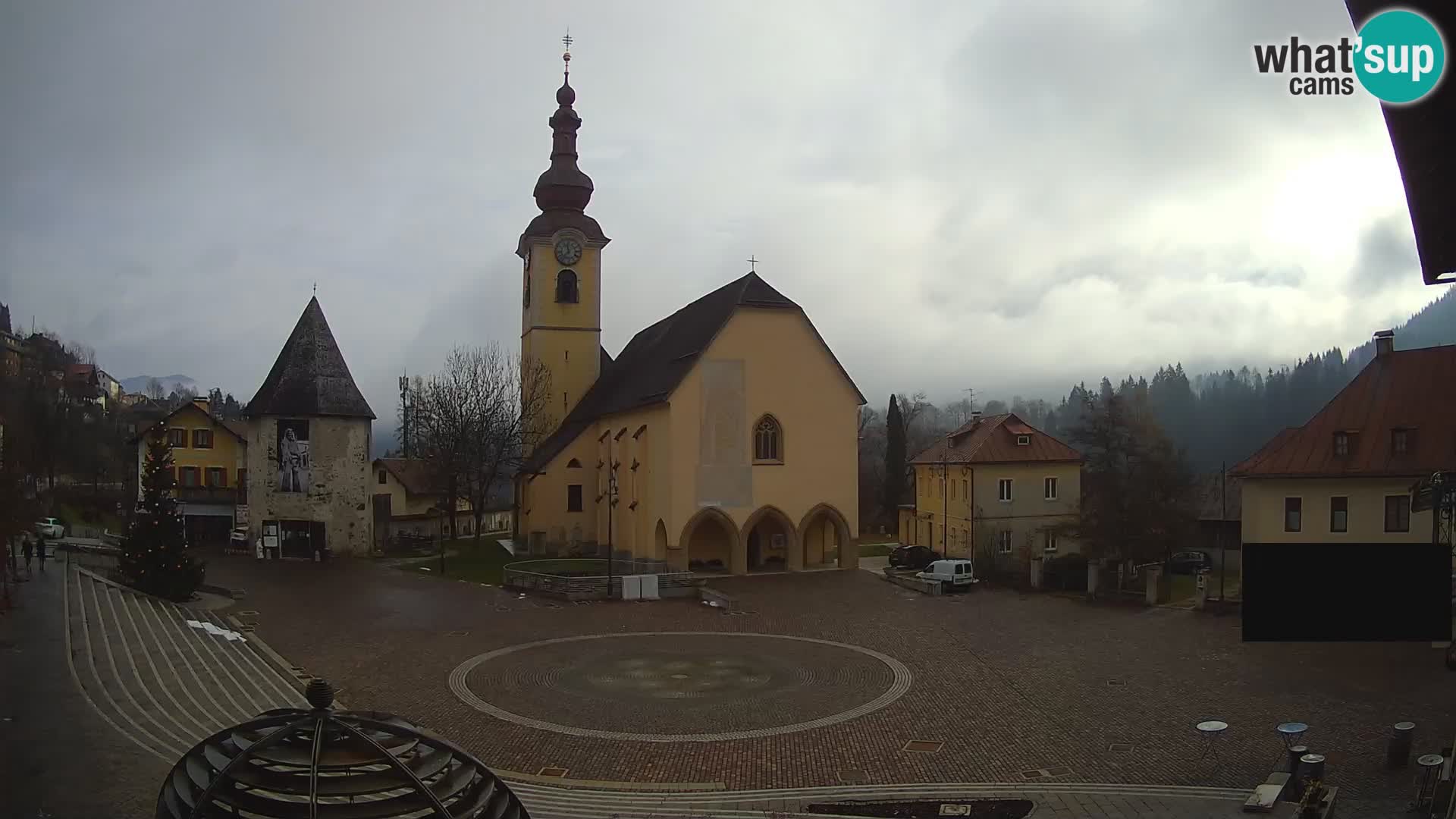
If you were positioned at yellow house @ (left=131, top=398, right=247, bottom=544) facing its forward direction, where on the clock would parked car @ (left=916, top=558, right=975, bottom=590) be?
The parked car is roughly at 11 o'clock from the yellow house.

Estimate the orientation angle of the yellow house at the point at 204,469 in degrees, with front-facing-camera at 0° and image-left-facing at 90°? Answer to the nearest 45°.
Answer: approximately 0°

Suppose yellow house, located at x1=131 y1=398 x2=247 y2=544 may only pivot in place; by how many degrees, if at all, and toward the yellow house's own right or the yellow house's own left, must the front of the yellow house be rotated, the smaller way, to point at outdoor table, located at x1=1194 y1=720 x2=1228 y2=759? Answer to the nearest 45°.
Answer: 0° — it already faces it

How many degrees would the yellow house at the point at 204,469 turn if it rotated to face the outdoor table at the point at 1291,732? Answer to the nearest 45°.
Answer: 0° — it already faces it

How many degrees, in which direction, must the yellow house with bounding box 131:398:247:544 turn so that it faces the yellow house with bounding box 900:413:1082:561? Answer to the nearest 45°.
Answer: approximately 45° to its left

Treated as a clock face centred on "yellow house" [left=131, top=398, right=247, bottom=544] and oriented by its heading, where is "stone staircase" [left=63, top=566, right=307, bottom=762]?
The stone staircase is roughly at 12 o'clock from the yellow house.

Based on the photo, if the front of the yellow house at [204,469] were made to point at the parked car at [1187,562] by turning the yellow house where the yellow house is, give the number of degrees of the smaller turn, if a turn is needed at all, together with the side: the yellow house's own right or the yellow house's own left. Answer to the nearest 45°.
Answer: approximately 45° to the yellow house's own left
